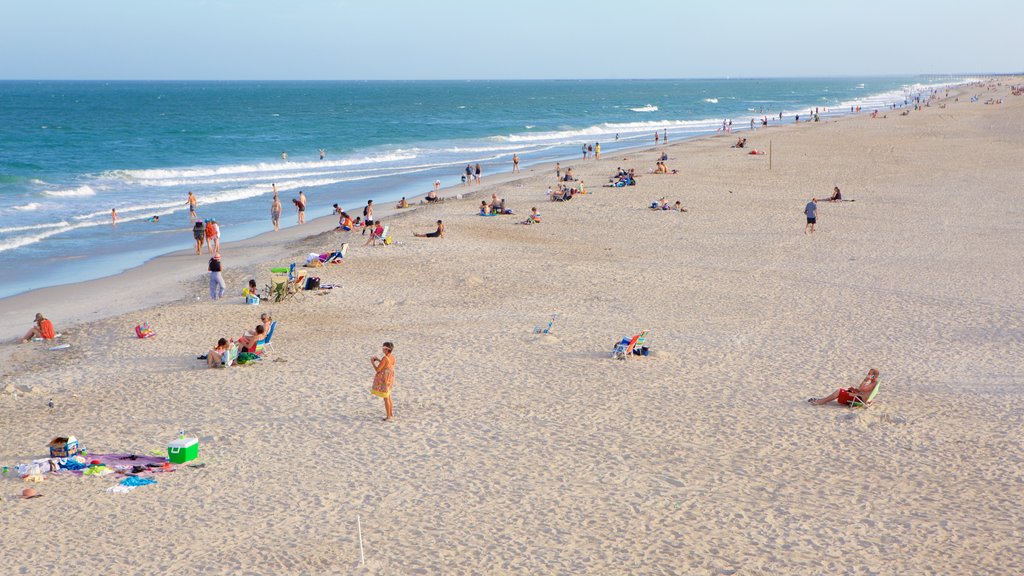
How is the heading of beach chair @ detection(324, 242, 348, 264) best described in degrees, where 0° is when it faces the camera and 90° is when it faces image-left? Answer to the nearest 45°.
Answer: approximately 90°

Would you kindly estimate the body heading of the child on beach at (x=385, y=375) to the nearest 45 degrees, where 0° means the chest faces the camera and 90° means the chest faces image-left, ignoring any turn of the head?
approximately 90°

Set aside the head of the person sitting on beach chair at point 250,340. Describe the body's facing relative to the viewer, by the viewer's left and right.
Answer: facing to the left of the viewer

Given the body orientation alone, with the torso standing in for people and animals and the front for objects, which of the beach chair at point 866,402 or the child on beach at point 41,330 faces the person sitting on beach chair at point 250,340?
the beach chair

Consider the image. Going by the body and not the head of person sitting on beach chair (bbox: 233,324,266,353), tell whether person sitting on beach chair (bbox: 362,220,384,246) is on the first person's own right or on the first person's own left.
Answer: on the first person's own right

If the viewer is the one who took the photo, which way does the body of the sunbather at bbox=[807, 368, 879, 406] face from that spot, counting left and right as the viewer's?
facing to the left of the viewer

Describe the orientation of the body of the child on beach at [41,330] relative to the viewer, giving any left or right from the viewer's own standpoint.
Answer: facing to the left of the viewer

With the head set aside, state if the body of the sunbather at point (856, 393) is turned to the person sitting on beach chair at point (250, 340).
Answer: yes

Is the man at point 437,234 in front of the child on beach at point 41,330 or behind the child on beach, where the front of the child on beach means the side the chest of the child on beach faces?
behind
